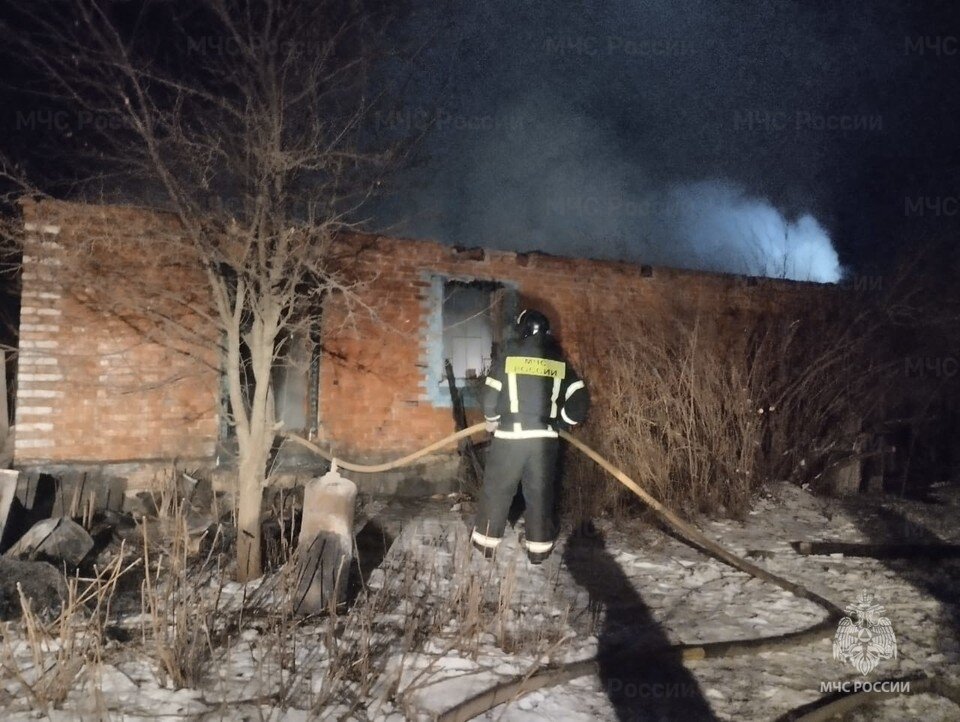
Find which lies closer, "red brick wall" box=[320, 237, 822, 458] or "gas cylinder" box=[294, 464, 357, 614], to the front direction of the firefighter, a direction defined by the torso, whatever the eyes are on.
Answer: the red brick wall

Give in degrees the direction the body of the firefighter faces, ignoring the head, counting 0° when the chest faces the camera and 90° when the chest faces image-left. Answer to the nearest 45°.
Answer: approximately 180°

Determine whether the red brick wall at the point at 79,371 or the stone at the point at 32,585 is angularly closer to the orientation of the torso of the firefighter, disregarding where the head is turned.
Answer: the red brick wall

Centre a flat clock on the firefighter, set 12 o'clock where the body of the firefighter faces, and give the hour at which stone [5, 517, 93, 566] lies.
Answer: The stone is roughly at 9 o'clock from the firefighter.

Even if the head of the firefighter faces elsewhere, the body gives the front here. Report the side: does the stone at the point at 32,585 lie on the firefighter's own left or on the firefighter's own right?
on the firefighter's own left

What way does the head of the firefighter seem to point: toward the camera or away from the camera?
away from the camera

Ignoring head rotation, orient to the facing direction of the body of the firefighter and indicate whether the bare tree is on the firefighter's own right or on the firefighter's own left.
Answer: on the firefighter's own left
